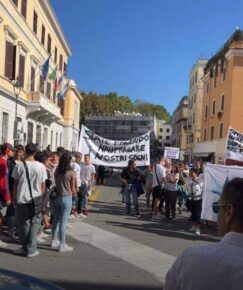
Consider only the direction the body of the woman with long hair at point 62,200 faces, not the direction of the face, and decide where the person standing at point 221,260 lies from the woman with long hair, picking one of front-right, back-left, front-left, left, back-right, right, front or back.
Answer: back-right

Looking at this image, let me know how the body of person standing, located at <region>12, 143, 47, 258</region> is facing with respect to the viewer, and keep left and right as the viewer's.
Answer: facing away from the viewer

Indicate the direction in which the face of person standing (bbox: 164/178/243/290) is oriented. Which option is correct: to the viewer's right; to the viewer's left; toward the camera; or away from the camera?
to the viewer's left

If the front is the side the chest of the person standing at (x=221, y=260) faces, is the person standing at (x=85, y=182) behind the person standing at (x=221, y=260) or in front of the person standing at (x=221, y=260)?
in front

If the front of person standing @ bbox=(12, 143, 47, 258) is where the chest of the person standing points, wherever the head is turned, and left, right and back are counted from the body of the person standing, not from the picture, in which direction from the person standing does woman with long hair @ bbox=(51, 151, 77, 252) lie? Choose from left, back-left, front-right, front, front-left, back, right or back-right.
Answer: front-right

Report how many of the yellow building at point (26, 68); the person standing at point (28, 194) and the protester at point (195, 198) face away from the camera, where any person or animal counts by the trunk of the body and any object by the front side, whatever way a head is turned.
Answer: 1
